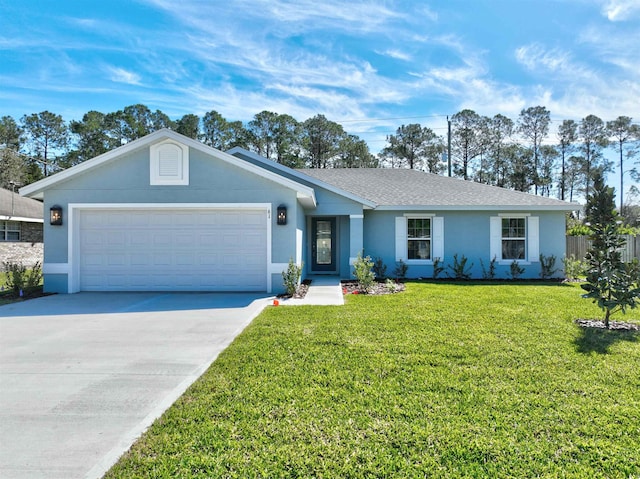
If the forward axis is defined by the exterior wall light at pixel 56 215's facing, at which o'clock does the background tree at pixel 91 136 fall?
The background tree is roughly at 6 o'clock from the exterior wall light.

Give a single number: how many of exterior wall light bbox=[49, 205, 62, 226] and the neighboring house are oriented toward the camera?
2

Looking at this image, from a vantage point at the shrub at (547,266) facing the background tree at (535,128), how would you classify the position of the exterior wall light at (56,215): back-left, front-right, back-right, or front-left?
back-left

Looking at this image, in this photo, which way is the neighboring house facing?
toward the camera

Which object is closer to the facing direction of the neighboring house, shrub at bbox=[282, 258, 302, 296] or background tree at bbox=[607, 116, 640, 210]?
the shrub

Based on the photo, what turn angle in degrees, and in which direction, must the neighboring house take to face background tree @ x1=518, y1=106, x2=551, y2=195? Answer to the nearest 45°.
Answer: approximately 90° to its left

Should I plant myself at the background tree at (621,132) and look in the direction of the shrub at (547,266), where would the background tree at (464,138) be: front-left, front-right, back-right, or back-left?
front-right

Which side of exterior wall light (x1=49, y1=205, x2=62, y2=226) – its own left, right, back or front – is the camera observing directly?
front

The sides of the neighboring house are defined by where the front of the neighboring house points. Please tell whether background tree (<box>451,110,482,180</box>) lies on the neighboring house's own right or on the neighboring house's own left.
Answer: on the neighboring house's own left

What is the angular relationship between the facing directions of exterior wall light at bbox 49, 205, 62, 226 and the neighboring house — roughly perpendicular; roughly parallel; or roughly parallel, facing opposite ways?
roughly parallel
